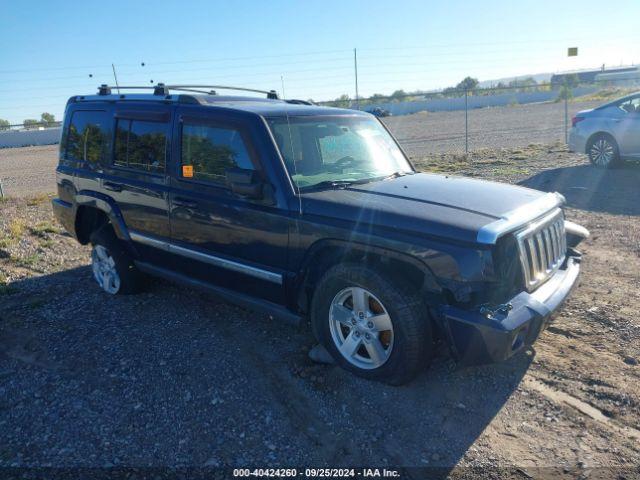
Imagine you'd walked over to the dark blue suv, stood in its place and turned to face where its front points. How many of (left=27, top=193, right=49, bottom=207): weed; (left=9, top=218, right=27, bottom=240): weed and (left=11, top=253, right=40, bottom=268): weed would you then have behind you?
3

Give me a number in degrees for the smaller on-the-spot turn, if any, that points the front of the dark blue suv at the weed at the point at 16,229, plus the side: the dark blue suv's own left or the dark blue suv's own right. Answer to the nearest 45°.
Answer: approximately 180°

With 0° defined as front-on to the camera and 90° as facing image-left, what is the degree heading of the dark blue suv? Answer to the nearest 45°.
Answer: approximately 315°

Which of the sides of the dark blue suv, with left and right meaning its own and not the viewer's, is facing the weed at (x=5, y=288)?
back

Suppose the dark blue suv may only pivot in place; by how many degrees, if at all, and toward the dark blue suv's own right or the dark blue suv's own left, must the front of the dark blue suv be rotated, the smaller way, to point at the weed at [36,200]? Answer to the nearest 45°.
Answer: approximately 180°

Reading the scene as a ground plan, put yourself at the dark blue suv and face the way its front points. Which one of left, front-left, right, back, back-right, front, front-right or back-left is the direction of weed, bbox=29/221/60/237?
back

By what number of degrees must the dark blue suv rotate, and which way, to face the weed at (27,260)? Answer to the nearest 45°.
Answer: approximately 180°

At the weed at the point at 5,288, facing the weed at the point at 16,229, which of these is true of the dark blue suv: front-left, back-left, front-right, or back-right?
back-right

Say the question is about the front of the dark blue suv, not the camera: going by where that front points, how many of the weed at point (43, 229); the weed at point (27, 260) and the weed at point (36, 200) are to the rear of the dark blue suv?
3
